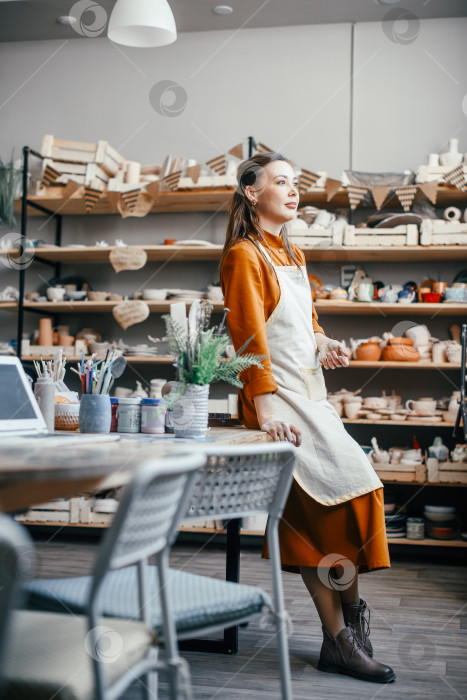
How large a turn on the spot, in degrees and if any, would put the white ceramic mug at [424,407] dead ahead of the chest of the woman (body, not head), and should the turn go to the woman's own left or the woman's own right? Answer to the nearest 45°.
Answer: approximately 135° to the woman's own left

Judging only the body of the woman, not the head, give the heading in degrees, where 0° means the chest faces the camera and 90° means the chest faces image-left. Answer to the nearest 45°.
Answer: approximately 315°

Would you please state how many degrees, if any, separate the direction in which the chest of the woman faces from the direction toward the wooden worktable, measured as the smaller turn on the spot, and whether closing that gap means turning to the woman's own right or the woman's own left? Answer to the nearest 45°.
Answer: approximately 45° to the woman's own right

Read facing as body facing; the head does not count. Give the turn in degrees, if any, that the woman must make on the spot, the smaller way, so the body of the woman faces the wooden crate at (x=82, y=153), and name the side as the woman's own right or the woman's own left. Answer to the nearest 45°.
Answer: approximately 180°

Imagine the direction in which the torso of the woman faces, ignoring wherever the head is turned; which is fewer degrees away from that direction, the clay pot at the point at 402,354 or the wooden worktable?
the wooden worktable

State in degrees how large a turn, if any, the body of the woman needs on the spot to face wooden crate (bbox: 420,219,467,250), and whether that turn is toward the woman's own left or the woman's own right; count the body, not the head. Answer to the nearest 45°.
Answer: approximately 135° to the woman's own left

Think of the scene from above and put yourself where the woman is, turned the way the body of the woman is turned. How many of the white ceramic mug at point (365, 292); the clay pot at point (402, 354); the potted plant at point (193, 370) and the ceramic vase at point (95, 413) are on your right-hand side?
2

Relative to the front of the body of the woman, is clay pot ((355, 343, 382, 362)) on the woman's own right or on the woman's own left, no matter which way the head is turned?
on the woman's own left

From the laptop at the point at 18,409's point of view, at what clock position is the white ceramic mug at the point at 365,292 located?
The white ceramic mug is roughly at 9 o'clock from the laptop.

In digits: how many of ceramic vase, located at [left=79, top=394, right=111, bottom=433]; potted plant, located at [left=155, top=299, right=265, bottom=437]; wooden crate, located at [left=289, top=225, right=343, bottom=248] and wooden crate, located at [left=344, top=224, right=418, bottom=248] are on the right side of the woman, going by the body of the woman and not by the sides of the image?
2
